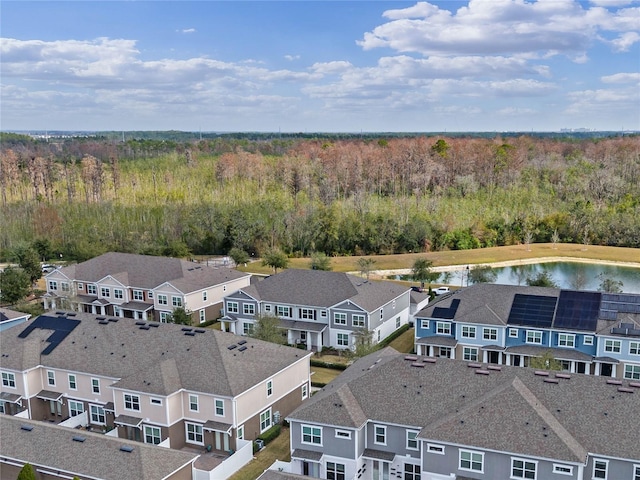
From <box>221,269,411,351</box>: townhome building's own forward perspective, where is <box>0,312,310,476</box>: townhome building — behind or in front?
in front

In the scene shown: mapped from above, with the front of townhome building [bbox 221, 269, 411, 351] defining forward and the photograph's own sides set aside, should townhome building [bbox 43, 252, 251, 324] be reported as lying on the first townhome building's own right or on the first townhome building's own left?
on the first townhome building's own right

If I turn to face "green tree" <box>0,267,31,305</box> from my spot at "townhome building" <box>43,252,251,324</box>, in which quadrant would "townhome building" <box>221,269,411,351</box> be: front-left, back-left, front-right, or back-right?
back-left

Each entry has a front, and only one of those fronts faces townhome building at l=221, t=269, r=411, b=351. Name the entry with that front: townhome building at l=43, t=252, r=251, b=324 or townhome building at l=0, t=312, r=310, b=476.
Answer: townhome building at l=0, t=312, r=310, b=476

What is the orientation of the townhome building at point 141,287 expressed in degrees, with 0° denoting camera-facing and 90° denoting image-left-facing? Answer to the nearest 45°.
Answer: approximately 45°

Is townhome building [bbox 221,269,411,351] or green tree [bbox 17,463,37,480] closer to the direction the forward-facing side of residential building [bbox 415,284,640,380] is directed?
the green tree
